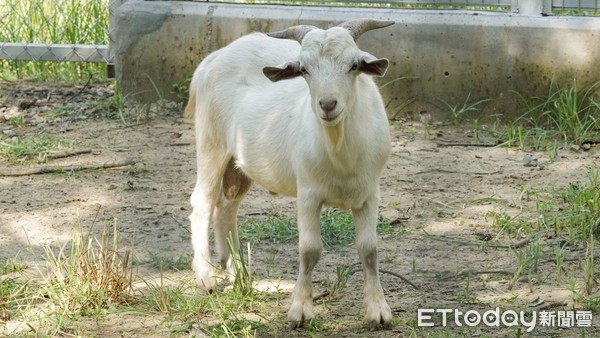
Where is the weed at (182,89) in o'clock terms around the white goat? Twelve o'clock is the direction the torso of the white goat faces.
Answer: The weed is roughly at 7 o'clock from the white goat.

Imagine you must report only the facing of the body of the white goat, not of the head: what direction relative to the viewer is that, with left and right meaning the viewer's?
facing the viewer and to the right of the viewer

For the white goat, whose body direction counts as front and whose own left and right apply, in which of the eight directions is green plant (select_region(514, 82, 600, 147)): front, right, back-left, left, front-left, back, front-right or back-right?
left

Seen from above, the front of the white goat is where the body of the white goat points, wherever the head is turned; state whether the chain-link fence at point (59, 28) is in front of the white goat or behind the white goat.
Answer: behind

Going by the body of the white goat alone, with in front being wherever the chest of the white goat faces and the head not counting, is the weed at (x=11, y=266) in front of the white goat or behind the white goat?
behind

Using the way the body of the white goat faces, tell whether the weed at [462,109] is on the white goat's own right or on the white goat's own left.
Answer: on the white goat's own left

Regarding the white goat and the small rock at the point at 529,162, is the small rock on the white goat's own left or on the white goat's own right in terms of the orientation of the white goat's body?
on the white goat's own left

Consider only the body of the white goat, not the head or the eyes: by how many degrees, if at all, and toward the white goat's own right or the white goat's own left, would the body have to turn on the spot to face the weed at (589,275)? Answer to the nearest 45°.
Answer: approximately 45° to the white goat's own left
